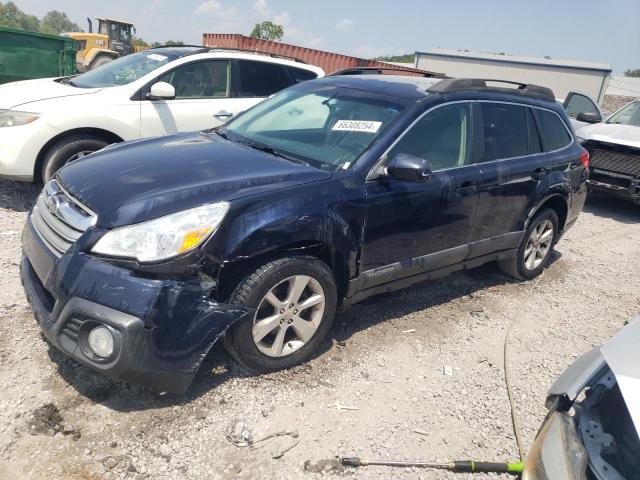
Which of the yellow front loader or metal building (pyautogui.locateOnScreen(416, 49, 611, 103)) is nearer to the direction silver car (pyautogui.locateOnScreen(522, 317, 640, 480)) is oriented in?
the yellow front loader

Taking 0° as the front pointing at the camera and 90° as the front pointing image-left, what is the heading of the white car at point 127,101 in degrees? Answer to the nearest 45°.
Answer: approximately 45°

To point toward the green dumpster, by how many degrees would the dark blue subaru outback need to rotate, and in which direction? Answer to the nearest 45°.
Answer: approximately 90° to its right

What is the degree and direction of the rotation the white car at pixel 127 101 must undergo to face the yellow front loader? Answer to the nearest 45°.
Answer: approximately 135° to its right

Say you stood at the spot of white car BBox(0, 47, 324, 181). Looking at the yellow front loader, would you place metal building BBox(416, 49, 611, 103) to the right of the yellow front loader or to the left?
right

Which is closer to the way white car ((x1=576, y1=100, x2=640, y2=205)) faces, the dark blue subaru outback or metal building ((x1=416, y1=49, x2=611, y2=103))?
the dark blue subaru outback

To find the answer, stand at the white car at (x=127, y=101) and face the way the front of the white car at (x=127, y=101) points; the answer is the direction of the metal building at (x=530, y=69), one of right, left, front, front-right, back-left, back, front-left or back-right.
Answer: back

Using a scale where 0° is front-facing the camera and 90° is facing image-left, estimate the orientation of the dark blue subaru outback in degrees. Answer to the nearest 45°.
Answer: approximately 45°

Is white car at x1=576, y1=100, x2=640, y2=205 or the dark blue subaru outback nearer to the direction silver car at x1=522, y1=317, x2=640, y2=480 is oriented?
the dark blue subaru outback

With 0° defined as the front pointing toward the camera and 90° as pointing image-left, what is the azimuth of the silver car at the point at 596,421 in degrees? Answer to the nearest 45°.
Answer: approximately 45°
